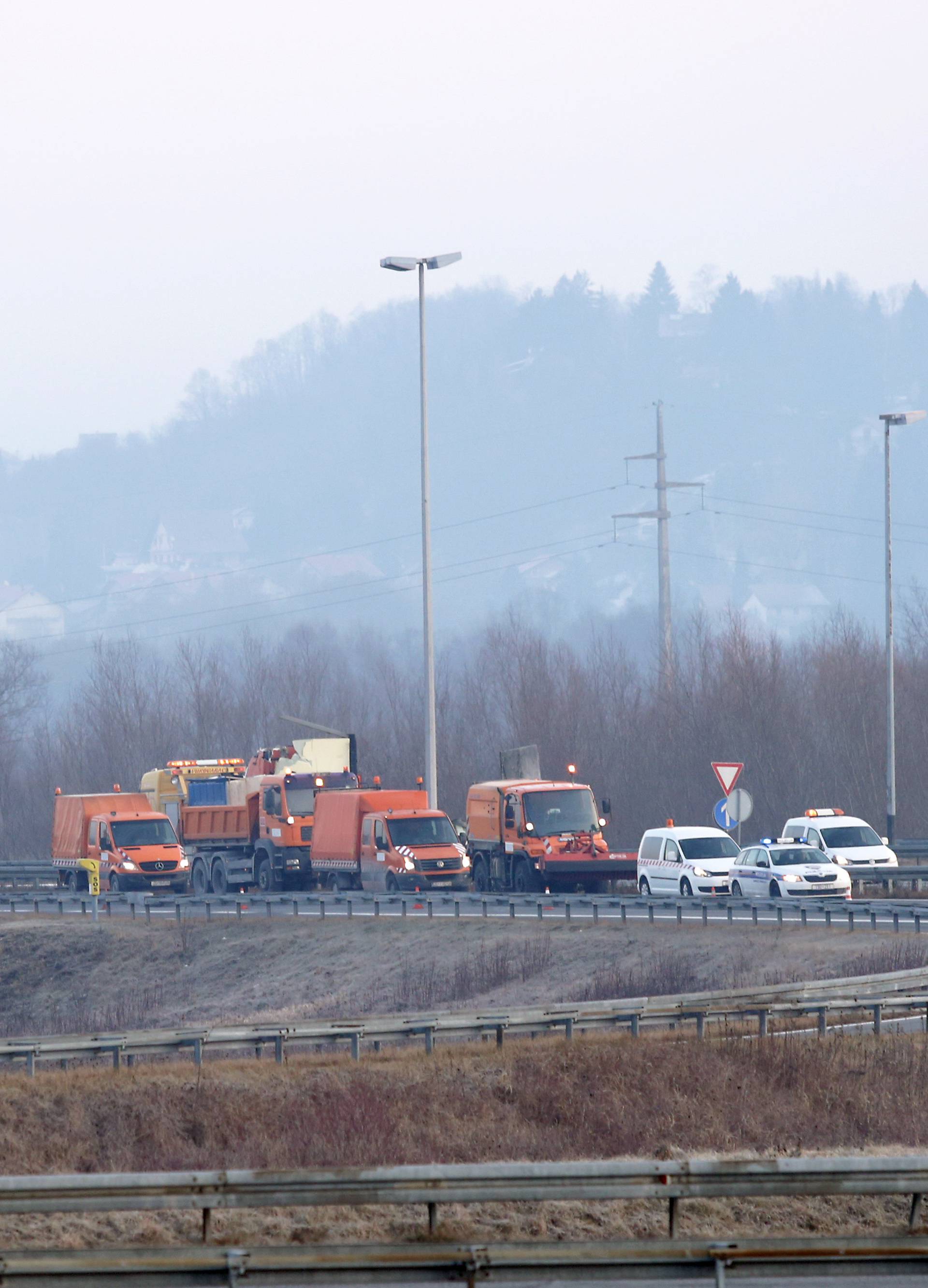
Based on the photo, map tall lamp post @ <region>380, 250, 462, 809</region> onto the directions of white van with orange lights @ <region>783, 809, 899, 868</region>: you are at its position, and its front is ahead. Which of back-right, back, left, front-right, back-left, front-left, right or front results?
back-right

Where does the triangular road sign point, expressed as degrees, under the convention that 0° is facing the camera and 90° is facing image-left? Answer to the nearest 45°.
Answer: approximately 0°

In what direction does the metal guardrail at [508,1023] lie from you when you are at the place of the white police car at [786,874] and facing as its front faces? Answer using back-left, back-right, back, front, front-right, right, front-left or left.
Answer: front-right

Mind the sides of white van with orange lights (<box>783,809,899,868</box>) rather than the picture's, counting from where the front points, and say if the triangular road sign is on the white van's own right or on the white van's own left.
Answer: on the white van's own right

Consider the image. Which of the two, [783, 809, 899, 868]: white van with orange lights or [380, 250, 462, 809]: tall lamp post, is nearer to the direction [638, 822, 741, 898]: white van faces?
the white van with orange lights

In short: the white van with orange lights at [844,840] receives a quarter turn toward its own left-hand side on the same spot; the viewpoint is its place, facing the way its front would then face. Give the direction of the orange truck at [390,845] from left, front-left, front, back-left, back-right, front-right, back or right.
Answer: back-left

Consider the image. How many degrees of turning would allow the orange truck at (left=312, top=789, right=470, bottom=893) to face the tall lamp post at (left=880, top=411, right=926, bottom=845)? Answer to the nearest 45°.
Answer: approximately 45° to its left

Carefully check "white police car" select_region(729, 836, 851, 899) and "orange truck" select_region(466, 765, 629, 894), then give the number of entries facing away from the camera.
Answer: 0

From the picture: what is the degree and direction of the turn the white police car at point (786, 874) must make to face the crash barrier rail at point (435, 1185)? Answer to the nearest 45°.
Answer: approximately 45° to its right

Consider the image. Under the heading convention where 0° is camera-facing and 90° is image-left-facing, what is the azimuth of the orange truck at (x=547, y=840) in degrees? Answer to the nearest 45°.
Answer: approximately 315°

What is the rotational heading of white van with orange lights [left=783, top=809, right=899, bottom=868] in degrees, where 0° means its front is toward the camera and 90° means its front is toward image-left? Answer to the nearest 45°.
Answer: approximately 315°
